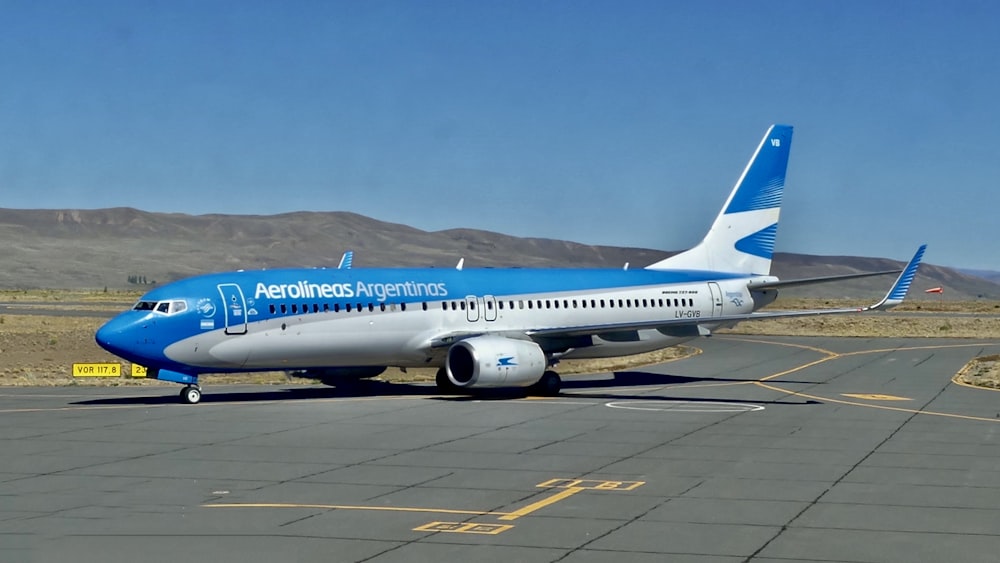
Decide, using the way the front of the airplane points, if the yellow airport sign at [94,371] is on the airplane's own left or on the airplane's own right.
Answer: on the airplane's own right

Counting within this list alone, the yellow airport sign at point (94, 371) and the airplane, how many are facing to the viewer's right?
0

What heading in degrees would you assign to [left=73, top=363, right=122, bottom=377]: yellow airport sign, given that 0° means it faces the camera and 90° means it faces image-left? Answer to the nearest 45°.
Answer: approximately 0°

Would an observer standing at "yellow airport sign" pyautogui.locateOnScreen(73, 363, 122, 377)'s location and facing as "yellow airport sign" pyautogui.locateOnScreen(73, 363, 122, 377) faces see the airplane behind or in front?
in front
